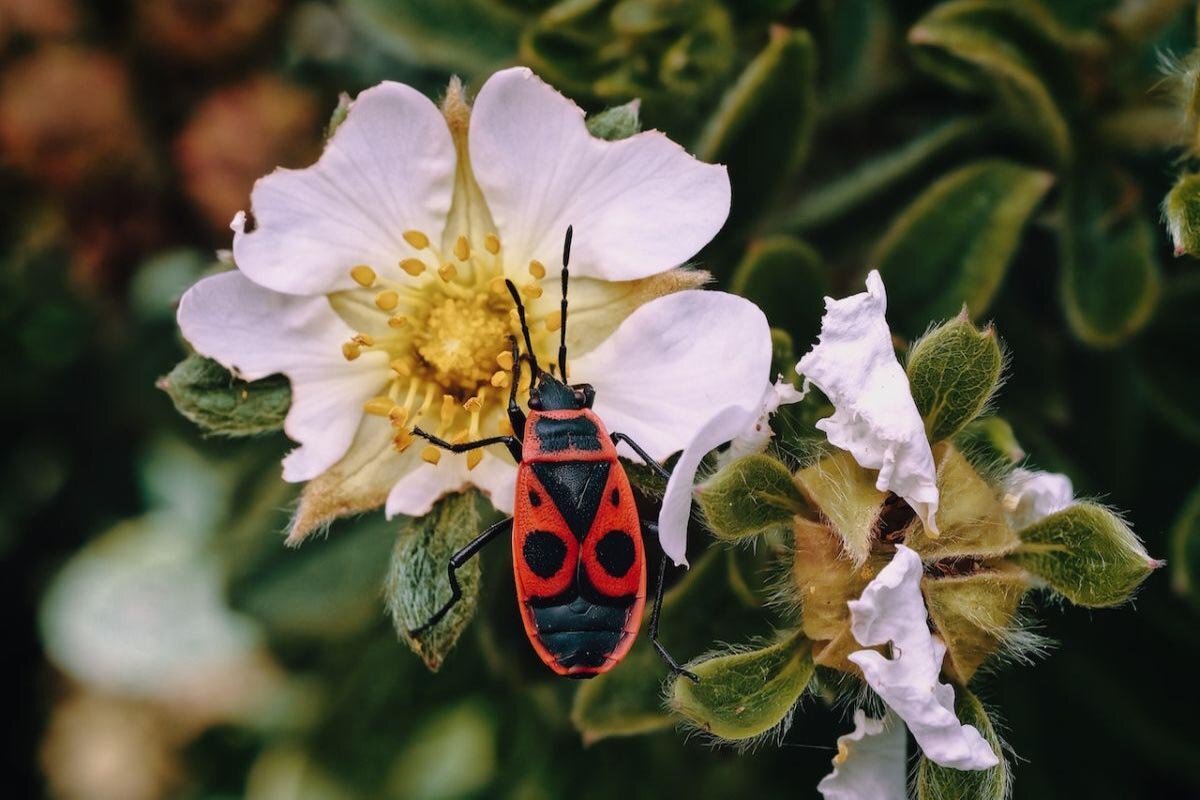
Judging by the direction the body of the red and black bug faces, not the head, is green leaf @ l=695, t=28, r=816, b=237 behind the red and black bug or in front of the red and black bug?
in front

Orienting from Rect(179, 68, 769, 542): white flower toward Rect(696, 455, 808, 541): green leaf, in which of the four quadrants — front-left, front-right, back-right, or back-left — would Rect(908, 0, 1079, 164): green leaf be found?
front-left

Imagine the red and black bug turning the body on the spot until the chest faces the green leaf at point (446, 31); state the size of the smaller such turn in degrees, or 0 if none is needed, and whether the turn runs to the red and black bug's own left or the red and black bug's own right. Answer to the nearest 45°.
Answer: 0° — it already faces it

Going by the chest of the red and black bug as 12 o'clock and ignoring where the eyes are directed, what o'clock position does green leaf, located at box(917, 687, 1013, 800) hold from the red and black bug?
The green leaf is roughly at 4 o'clock from the red and black bug.

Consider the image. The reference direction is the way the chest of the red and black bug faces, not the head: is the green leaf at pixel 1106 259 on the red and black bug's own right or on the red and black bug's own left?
on the red and black bug's own right

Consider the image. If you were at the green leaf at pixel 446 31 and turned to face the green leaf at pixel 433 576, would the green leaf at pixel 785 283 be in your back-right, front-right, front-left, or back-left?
front-left

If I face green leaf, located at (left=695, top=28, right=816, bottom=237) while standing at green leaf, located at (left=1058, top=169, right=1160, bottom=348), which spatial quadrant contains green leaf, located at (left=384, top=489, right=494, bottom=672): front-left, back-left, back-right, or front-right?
front-left

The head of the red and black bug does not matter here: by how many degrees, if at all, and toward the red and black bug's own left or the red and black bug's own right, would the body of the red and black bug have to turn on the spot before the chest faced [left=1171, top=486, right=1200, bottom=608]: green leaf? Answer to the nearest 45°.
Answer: approximately 90° to the red and black bug's own right

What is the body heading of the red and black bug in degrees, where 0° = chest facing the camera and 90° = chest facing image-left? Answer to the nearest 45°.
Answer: approximately 180°

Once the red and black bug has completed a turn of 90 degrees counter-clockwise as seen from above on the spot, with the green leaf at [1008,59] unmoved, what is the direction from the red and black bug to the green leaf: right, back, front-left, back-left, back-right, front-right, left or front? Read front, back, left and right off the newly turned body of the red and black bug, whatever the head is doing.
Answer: back-right

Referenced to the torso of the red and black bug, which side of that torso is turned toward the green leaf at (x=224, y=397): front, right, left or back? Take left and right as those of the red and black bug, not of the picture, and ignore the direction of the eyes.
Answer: left

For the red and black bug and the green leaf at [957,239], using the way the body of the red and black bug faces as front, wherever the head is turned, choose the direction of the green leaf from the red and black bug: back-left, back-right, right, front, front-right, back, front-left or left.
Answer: front-right

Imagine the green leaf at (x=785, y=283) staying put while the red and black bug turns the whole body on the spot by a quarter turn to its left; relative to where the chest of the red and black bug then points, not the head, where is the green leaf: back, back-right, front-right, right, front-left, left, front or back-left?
back-right

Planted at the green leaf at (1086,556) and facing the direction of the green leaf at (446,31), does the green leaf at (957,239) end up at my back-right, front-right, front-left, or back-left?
front-right
